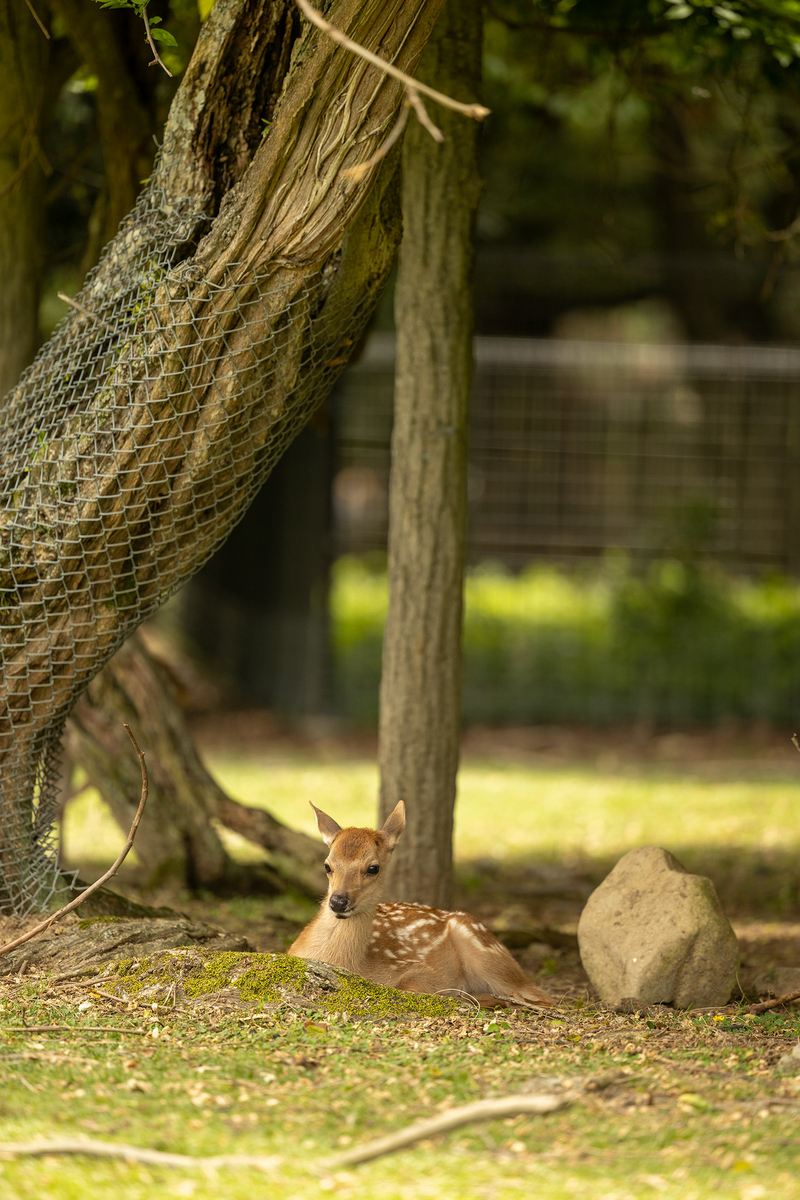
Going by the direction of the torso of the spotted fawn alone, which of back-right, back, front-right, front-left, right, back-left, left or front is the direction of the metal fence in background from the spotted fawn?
back-right

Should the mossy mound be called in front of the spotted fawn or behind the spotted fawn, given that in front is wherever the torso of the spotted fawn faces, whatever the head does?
in front

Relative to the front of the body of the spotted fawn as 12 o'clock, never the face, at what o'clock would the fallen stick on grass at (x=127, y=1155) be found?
The fallen stick on grass is roughly at 11 o'clock from the spotted fawn.
